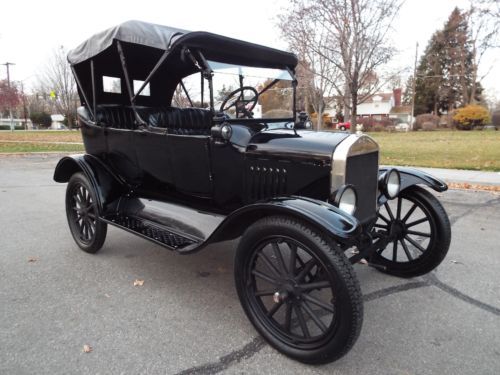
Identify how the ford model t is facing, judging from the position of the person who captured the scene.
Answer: facing the viewer and to the right of the viewer

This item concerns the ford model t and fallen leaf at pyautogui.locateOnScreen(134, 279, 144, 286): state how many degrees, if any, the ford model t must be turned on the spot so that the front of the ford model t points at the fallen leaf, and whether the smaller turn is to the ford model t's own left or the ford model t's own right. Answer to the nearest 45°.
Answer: approximately 135° to the ford model t's own right
